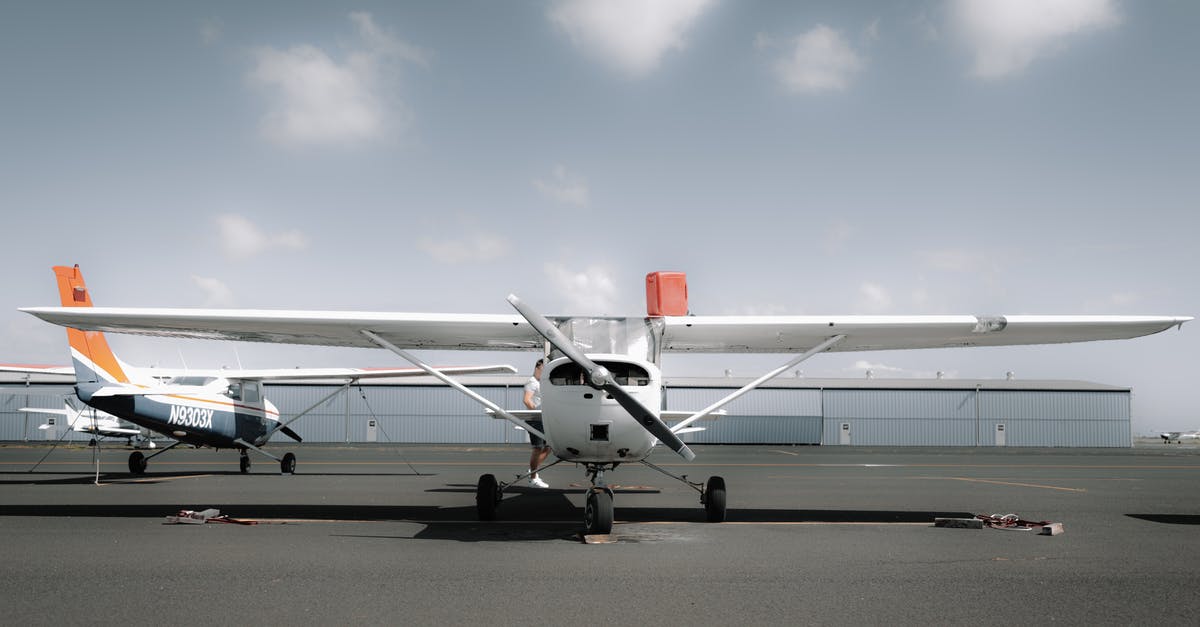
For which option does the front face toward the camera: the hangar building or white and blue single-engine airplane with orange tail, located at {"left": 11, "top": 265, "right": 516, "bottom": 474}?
the hangar building

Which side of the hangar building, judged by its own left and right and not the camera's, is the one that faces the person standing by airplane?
front

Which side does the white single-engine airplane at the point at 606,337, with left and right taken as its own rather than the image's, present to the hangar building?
back

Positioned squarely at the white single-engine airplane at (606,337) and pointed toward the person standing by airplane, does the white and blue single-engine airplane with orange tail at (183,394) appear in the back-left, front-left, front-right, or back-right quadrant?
front-left

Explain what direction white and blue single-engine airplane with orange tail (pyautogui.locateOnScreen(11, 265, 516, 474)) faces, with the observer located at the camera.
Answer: facing away from the viewer and to the right of the viewer

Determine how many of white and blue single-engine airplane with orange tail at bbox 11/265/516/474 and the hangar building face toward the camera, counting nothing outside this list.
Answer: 1

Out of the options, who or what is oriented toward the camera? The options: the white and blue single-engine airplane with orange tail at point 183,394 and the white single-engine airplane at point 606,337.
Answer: the white single-engine airplane at point 606,337

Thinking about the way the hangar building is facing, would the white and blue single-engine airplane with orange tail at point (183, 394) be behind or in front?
in front

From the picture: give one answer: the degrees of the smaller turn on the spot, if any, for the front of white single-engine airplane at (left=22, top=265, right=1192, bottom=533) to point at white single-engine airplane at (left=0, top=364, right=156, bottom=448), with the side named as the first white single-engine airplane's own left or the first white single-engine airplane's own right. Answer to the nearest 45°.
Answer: approximately 135° to the first white single-engine airplane's own right

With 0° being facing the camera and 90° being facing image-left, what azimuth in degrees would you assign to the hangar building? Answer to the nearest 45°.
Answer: approximately 0°

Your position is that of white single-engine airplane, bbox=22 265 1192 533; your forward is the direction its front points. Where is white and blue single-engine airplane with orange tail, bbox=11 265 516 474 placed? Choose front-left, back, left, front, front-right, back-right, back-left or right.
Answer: back-right

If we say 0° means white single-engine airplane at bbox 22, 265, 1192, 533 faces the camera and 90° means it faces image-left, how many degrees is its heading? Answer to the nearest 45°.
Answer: approximately 0°

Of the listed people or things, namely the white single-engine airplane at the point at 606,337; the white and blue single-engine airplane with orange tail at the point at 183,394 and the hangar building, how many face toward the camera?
2
